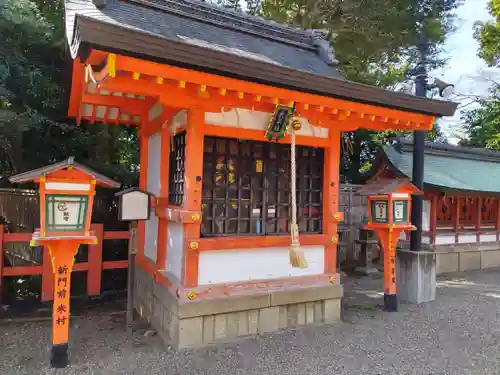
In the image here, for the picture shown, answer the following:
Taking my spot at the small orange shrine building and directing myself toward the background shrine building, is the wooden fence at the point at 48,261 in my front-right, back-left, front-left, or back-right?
back-left

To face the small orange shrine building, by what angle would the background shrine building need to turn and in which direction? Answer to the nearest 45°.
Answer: approximately 45° to its right

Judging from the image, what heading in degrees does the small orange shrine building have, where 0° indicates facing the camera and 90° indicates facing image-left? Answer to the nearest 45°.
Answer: approximately 315°

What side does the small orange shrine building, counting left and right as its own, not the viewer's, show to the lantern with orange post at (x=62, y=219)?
right
